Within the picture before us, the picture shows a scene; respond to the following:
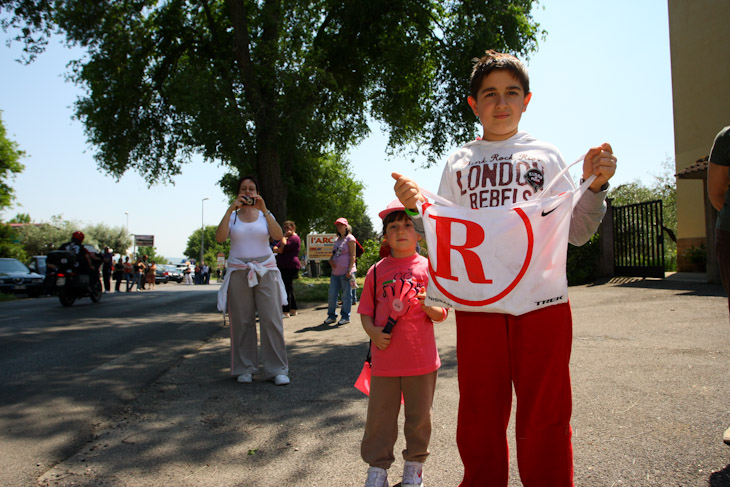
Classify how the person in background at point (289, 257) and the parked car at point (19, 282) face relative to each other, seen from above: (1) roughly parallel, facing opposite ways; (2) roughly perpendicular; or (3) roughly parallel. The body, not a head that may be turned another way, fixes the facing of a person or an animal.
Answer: roughly perpendicular

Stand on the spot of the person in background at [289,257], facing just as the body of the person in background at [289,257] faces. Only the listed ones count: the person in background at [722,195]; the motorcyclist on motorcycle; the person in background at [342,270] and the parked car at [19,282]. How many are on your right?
2

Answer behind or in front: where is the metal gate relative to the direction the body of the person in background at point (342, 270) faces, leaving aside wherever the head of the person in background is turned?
behind

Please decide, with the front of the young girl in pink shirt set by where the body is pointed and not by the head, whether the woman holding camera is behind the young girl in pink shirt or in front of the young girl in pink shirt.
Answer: behind

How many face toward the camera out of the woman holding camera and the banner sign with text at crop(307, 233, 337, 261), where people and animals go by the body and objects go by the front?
2

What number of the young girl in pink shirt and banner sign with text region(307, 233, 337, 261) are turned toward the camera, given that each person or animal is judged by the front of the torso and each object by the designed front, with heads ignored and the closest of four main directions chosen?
2

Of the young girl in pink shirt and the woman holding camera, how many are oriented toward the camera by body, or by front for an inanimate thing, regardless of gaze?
2

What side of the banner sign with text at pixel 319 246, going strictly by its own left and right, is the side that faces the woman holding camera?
front

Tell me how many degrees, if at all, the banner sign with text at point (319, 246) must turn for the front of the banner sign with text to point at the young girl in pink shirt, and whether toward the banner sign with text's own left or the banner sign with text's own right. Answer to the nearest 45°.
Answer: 0° — it already faces them

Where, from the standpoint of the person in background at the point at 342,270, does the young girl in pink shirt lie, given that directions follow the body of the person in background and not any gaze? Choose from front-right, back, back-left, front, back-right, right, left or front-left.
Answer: front-left

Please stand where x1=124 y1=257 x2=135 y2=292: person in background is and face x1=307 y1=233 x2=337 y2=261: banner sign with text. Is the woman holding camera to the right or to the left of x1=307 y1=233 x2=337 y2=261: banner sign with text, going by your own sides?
right
